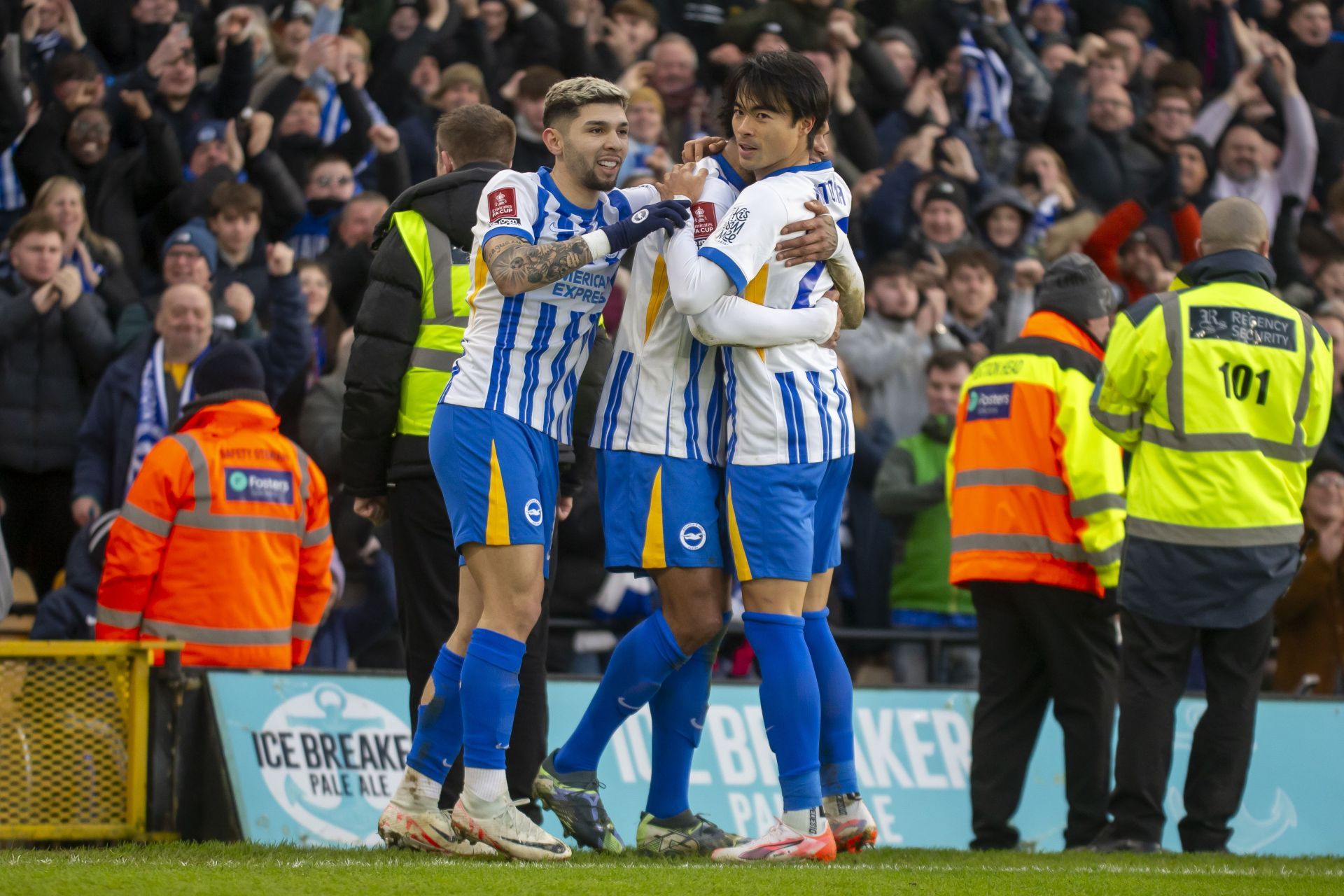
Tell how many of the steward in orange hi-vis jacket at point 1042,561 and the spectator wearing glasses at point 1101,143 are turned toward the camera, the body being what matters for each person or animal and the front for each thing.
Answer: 1

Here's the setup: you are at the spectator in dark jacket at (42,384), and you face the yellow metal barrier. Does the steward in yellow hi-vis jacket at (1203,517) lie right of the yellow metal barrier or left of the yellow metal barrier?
left

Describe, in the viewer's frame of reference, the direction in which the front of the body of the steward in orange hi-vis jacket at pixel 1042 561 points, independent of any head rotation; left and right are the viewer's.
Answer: facing away from the viewer and to the right of the viewer

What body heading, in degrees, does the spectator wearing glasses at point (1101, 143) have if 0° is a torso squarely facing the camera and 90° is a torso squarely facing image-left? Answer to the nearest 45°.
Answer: approximately 0°

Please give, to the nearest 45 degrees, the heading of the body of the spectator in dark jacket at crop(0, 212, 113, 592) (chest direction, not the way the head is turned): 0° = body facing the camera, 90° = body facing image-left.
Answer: approximately 315°

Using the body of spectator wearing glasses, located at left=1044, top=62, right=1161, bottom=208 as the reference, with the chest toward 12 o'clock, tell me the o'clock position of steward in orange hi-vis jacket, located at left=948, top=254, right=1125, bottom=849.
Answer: The steward in orange hi-vis jacket is roughly at 12 o'clock from the spectator wearing glasses.

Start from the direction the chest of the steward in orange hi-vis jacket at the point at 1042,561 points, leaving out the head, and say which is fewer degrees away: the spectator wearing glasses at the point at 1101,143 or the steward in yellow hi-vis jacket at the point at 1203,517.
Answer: the spectator wearing glasses
